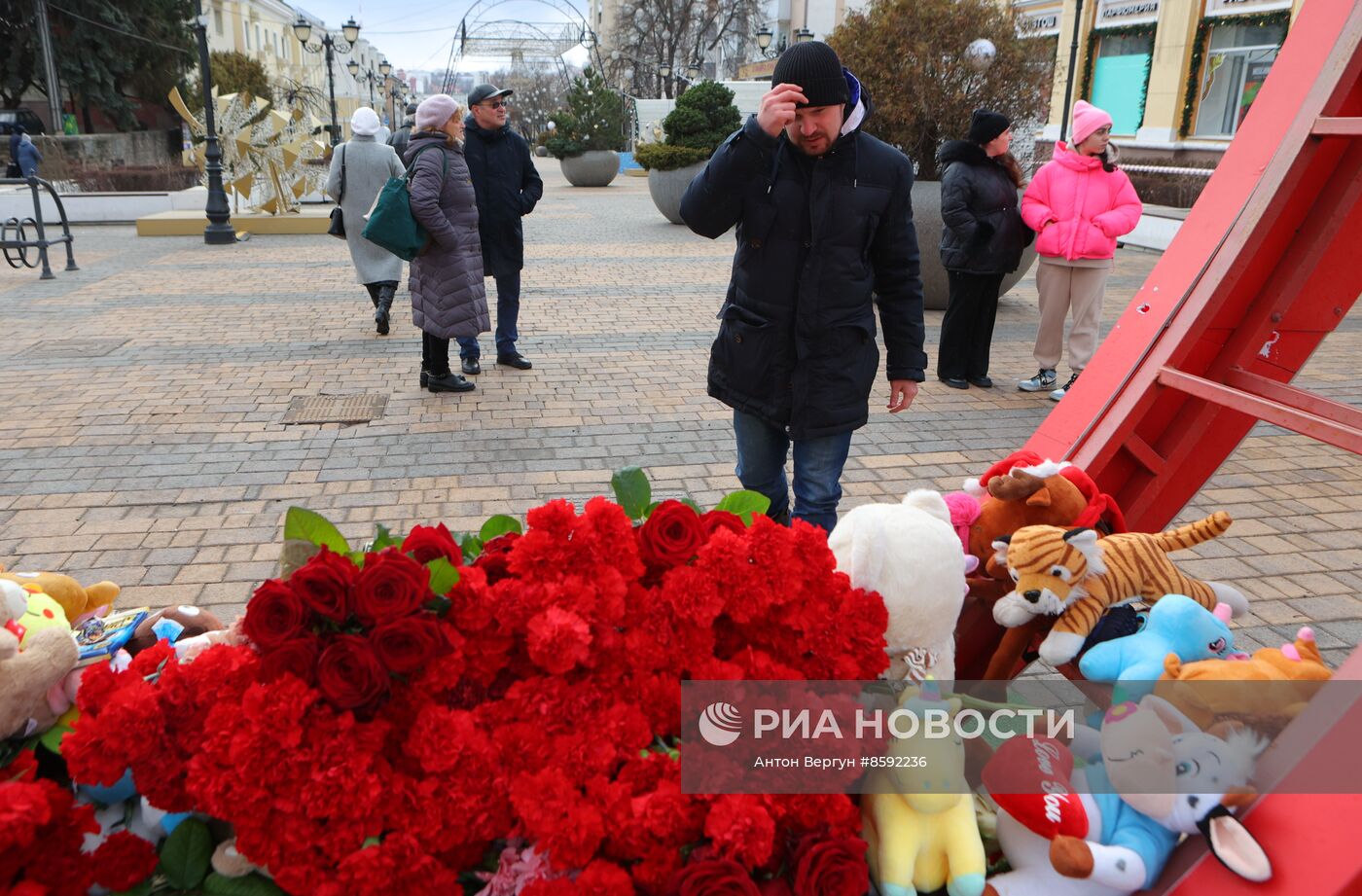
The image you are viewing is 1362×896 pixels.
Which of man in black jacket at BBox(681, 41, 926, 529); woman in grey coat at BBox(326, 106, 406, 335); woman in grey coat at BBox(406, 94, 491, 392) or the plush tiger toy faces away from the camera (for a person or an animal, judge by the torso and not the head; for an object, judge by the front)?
woman in grey coat at BBox(326, 106, 406, 335)

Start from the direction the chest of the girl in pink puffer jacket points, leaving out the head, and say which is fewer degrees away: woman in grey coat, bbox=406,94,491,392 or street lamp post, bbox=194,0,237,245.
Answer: the woman in grey coat

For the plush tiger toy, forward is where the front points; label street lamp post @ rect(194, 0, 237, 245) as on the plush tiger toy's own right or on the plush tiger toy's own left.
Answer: on the plush tiger toy's own right

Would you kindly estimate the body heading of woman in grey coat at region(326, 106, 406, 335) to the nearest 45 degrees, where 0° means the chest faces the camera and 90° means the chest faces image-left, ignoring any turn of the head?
approximately 180°

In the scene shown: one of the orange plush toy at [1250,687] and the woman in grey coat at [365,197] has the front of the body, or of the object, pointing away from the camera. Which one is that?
the woman in grey coat

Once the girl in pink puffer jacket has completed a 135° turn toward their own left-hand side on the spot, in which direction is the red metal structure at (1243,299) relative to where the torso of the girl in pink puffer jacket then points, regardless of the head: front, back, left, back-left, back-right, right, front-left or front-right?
right

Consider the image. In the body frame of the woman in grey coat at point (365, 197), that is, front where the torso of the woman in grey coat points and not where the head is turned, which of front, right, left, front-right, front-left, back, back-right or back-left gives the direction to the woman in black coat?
back-right

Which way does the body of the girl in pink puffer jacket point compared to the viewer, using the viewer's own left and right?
facing the viewer and to the left of the viewer

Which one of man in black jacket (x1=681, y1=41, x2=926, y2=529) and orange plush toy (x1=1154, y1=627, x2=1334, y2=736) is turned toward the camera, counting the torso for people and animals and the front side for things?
the man in black jacket

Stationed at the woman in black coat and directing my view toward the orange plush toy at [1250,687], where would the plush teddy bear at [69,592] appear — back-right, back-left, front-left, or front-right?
front-right

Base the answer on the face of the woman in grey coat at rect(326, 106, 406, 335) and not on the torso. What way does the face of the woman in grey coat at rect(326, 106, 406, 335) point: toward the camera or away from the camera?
away from the camera

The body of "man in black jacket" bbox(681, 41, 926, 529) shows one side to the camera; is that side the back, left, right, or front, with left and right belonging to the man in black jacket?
front

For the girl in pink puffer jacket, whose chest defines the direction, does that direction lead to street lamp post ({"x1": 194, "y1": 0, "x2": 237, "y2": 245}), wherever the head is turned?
no
